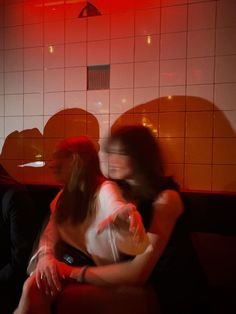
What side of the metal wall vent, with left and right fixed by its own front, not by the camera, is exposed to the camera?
front

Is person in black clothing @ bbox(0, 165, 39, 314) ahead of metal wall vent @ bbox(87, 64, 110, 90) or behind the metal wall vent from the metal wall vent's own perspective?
ahead

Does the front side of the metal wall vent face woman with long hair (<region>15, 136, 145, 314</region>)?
yes

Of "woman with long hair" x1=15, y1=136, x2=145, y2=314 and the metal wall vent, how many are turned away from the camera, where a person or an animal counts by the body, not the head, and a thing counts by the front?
0

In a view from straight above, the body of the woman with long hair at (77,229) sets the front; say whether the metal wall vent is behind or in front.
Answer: behind
